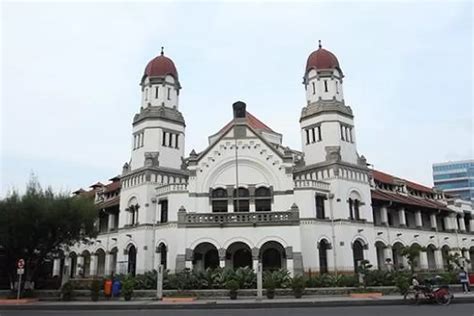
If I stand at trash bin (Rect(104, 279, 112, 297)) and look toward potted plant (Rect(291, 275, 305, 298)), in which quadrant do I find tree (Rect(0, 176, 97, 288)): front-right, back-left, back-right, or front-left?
back-left

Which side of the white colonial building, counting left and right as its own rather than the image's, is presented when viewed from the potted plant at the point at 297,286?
front

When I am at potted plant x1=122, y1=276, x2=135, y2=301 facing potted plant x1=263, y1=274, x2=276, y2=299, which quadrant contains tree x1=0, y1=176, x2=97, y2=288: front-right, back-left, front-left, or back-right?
back-left

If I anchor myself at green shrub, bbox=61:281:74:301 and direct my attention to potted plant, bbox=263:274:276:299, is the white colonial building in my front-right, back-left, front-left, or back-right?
front-left

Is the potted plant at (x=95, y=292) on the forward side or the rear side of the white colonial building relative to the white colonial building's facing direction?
on the forward side

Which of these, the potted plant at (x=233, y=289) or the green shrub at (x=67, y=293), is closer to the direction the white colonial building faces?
the potted plant

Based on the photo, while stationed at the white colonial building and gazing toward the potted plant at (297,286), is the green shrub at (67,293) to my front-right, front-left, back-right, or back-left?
front-right

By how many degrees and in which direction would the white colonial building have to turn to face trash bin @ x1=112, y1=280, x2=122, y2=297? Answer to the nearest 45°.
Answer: approximately 45° to its right

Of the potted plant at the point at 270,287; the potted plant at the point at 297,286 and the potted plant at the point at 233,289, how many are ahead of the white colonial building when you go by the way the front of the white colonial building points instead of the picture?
3

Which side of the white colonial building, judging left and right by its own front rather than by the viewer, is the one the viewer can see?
front

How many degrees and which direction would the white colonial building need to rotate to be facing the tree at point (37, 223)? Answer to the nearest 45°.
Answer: approximately 45° to its right

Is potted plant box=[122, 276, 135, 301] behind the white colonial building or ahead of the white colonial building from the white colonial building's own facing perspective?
ahead

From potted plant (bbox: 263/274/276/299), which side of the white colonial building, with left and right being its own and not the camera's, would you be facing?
front

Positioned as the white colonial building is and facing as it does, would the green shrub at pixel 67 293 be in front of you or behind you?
in front

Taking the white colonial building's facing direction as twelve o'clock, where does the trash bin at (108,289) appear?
The trash bin is roughly at 1 o'clock from the white colonial building.
